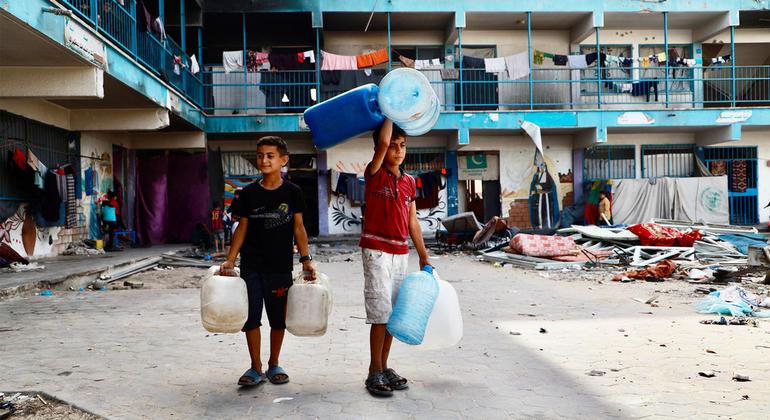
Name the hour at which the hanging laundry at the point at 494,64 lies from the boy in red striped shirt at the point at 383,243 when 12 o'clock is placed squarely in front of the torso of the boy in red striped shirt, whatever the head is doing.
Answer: The hanging laundry is roughly at 8 o'clock from the boy in red striped shirt.

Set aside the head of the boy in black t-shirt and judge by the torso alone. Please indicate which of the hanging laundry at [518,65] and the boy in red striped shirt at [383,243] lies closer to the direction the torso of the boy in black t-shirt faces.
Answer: the boy in red striped shirt

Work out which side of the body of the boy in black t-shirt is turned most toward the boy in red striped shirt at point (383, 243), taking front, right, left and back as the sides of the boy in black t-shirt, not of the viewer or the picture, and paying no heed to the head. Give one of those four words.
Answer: left

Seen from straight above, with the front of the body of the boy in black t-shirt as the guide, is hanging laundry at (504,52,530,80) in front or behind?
behind

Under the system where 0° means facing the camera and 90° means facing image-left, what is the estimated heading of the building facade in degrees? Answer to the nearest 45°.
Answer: approximately 0°

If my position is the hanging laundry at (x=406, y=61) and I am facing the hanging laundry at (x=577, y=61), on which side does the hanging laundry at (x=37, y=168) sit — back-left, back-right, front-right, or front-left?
back-right

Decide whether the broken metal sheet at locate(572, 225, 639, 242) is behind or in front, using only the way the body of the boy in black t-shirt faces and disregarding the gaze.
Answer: behind

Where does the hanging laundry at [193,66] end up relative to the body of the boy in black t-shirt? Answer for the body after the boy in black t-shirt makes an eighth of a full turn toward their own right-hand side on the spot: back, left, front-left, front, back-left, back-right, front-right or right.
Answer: back-right

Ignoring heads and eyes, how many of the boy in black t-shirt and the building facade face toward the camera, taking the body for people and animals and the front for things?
2

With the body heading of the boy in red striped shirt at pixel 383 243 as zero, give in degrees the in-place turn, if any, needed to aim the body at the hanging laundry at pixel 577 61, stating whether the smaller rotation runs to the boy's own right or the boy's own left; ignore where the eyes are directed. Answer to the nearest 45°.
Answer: approximately 135° to the boy's own left

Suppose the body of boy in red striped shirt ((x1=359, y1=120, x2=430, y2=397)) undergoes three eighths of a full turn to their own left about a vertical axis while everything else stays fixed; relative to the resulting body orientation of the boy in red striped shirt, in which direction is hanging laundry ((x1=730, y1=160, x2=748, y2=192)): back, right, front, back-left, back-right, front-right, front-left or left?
front-right

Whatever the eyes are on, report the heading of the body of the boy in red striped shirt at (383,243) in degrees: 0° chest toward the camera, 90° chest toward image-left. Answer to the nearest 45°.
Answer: approximately 315°
